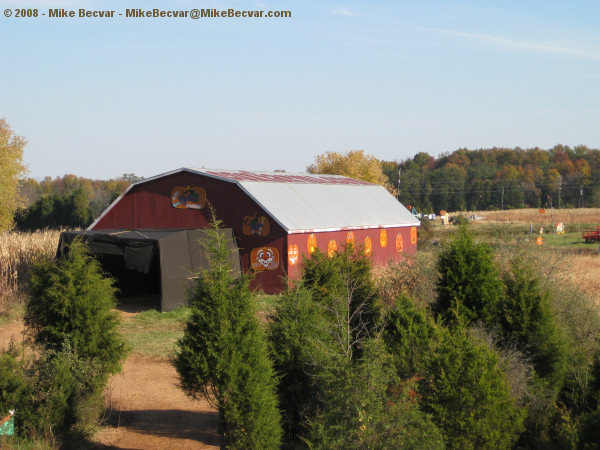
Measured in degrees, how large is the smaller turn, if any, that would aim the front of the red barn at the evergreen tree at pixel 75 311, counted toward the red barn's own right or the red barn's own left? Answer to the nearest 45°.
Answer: approximately 45° to the red barn's own left

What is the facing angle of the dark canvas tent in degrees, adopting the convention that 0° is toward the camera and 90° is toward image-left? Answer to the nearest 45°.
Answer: approximately 45°

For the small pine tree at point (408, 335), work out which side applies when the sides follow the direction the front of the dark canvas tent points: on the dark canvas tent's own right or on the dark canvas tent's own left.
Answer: on the dark canvas tent's own left

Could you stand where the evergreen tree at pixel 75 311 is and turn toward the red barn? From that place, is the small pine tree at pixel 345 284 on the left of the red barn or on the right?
right

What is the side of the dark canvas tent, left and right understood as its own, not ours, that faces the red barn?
back

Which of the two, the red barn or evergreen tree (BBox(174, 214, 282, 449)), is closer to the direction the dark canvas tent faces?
the evergreen tree

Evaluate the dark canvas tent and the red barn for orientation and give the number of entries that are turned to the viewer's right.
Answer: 0

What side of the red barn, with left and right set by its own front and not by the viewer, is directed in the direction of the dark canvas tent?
front

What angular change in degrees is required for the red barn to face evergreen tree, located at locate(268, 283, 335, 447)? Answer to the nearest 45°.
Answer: approximately 45° to its left

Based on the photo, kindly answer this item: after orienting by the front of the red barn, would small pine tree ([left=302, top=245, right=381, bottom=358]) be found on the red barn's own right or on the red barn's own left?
on the red barn's own left

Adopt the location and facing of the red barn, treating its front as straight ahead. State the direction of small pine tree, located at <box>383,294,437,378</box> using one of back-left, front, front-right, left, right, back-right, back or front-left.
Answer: front-left

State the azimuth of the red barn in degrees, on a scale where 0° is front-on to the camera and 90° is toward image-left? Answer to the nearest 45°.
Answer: approximately 45°

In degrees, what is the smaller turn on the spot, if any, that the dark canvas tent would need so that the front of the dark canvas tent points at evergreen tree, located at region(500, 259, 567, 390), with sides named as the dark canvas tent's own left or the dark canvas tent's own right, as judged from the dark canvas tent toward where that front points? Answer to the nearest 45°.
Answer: approximately 90° to the dark canvas tent's own left
